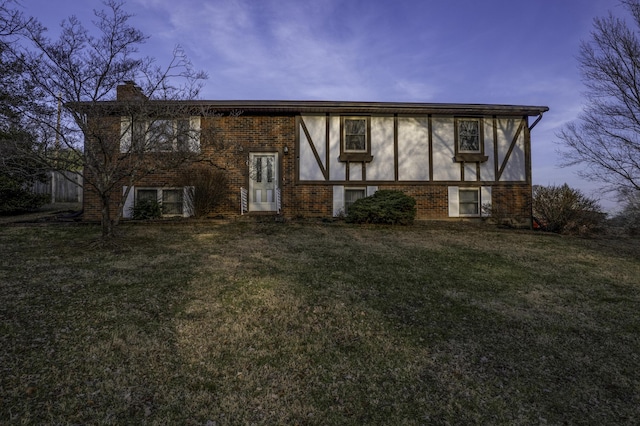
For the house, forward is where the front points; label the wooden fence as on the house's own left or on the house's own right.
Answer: on the house's own right

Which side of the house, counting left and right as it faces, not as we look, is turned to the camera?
front

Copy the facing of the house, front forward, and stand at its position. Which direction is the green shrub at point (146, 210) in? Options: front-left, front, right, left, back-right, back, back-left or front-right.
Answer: right

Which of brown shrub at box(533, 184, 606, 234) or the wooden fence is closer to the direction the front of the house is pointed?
the brown shrub

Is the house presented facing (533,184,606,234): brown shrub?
no

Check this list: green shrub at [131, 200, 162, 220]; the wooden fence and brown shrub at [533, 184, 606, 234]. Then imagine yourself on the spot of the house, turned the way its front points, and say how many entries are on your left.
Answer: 1
